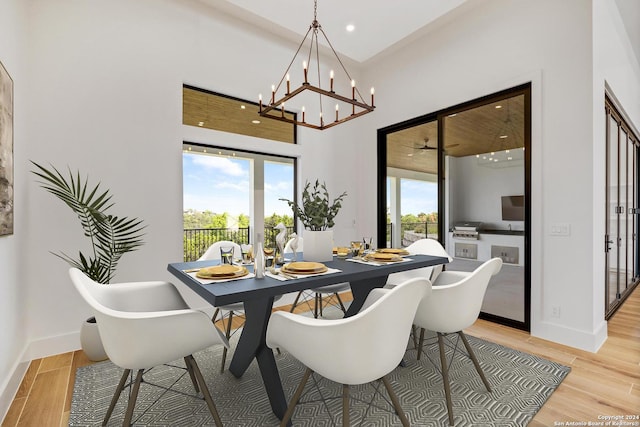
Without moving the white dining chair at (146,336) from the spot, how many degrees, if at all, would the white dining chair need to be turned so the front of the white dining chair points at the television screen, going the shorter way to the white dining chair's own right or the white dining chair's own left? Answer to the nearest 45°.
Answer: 0° — it already faces it

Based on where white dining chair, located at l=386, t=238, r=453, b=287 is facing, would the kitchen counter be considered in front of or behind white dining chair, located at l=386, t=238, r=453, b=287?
behind

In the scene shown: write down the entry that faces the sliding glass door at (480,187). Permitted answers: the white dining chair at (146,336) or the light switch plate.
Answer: the white dining chair

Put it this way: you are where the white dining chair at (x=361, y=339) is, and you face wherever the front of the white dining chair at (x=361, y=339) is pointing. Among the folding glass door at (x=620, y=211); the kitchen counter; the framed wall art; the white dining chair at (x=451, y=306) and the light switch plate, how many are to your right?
4

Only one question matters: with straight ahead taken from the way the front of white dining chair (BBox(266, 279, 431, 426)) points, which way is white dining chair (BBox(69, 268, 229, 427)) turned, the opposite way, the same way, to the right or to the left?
to the right

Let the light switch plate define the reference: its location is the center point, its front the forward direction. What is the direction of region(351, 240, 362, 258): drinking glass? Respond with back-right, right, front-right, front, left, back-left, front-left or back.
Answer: front-right

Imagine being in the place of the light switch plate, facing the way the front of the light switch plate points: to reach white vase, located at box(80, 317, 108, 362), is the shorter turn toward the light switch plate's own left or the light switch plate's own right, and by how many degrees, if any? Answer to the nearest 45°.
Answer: approximately 45° to the light switch plate's own right

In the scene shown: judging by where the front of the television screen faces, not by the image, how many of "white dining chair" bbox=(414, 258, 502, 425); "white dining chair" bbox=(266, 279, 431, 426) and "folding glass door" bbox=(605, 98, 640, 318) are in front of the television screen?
2

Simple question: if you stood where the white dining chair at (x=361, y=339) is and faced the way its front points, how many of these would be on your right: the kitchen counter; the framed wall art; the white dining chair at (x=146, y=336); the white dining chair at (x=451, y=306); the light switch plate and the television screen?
4

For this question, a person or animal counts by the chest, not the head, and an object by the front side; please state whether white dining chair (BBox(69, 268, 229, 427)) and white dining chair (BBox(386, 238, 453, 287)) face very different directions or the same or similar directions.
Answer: very different directions

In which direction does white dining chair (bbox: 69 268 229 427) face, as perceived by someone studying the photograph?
facing to the right of the viewer

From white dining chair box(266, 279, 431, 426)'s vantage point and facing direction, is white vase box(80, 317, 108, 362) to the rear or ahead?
ahead
